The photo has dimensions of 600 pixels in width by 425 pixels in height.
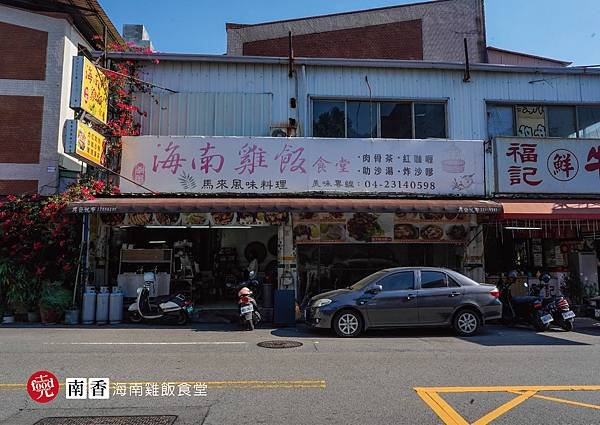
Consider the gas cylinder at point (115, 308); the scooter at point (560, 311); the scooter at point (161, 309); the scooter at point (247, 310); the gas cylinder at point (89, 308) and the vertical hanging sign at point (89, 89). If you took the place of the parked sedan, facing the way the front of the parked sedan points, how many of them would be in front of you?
5

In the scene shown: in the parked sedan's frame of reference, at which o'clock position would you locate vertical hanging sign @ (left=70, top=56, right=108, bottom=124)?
The vertical hanging sign is roughly at 12 o'clock from the parked sedan.

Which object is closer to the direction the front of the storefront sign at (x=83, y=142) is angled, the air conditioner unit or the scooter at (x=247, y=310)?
the scooter

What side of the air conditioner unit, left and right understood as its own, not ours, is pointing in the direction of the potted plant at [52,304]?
right

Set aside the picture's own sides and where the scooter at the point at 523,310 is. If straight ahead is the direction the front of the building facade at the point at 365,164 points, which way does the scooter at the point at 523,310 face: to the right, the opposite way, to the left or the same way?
the opposite way

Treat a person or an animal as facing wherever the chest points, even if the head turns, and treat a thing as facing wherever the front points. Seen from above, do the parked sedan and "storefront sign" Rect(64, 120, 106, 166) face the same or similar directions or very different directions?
very different directions

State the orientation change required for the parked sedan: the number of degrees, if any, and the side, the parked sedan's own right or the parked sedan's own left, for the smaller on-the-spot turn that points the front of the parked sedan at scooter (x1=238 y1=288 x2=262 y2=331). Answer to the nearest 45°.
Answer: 0° — it already faces it

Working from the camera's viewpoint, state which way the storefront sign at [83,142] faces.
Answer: facing the viewer and to the right of the viewer

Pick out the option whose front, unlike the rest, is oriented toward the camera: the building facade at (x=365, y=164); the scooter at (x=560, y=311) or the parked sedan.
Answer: the building facade

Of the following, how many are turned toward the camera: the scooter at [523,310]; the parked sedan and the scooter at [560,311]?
0

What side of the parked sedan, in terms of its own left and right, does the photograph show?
left

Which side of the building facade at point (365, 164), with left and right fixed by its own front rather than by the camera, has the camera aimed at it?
front

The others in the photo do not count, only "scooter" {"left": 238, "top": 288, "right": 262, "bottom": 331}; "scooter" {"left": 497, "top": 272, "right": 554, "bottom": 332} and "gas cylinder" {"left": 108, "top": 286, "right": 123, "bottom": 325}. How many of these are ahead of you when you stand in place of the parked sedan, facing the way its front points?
2

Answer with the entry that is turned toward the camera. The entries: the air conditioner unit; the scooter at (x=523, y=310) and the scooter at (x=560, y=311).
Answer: the air conditioner unit

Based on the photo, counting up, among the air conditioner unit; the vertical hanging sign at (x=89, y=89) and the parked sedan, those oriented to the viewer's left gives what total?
1

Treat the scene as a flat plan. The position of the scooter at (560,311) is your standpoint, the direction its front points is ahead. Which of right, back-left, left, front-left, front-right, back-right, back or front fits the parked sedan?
left

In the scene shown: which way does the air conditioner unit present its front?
toward the camera
